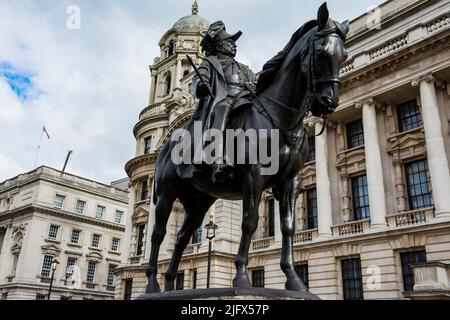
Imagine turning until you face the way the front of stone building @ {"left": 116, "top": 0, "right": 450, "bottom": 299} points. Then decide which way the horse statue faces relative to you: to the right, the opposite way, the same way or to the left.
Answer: to the left

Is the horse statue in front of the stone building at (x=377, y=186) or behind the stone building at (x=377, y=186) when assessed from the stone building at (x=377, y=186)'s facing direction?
in front

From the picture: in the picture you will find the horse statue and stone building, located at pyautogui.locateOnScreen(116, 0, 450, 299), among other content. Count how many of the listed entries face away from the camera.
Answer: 0

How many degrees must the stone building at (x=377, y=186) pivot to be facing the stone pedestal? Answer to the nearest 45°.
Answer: approximately 45° to its left

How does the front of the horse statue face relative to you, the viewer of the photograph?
facing the viewer and to the right of the viewer

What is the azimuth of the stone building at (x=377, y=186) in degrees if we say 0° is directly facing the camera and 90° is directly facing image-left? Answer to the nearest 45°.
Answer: approximately 45°
